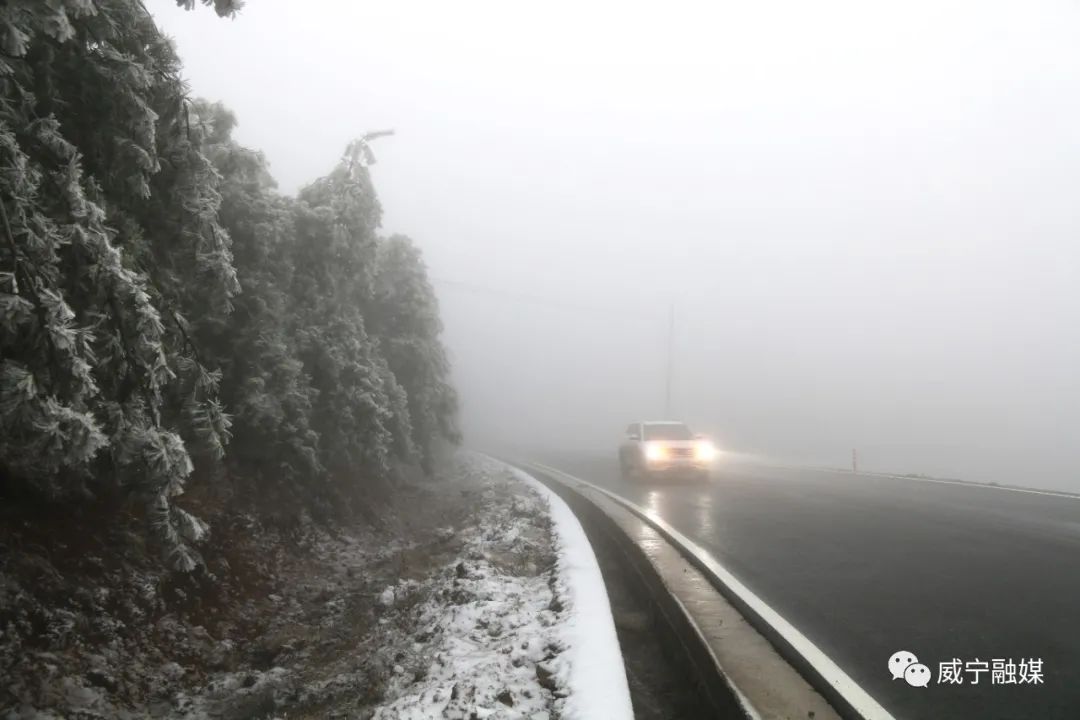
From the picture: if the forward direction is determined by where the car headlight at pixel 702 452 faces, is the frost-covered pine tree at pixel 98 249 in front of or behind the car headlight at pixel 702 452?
in front

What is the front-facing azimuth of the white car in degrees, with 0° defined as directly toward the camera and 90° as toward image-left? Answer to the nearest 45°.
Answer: approximately 315°

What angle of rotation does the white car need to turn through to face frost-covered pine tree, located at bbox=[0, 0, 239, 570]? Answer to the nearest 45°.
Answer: approximately 45° to its right

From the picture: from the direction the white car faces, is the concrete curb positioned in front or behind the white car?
in front

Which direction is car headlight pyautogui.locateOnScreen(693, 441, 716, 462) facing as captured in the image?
toward the camera
